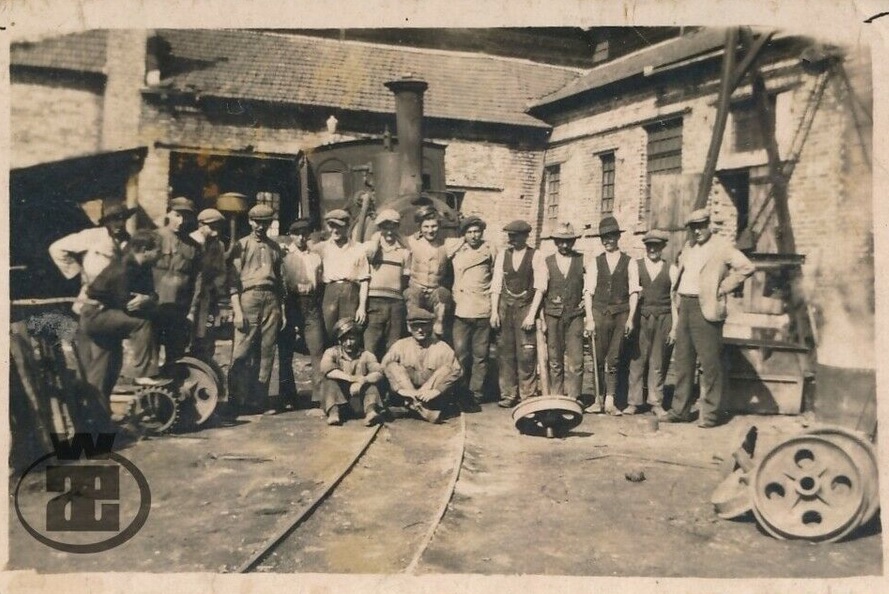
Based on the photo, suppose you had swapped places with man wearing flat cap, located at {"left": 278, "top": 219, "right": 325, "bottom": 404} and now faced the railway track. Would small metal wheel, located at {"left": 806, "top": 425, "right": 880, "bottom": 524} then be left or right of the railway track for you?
left

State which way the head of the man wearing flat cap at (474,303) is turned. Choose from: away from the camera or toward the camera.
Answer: toward the camera

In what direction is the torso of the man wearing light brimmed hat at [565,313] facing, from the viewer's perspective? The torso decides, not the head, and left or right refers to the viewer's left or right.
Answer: facing the viewer

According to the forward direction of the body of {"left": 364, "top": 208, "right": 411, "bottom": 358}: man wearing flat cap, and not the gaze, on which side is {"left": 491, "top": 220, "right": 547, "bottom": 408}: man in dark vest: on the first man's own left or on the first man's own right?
on the first man's own left

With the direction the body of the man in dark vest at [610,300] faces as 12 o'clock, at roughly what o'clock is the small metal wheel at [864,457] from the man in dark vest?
The small metal wheel is roughly at 11 o'clock from the man in dark vest.

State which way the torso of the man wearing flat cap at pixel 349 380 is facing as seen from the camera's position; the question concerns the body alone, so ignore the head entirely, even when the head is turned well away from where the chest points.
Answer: toward the camera

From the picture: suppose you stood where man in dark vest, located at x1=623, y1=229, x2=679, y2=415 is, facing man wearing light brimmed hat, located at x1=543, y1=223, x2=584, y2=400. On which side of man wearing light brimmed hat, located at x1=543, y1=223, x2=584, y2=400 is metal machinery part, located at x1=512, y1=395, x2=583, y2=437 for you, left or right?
left

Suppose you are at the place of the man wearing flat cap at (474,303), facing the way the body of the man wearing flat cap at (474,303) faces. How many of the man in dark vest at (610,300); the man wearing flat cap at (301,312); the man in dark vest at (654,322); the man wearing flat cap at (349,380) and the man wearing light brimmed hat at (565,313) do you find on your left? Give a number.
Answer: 3

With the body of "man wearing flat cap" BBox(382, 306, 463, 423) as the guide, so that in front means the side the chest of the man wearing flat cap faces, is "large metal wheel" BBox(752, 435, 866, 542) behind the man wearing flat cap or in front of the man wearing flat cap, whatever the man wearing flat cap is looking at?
in front

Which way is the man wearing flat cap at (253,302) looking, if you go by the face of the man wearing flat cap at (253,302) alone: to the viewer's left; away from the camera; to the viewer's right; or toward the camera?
toward the camera

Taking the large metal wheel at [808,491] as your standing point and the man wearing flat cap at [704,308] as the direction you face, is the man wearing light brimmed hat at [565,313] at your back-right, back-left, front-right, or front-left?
front-left

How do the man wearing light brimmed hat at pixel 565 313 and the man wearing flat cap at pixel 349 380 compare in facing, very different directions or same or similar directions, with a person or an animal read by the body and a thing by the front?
same or similar directions

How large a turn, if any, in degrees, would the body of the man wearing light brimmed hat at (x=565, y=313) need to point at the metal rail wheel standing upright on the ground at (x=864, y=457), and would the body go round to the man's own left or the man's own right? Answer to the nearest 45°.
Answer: approximately 45° to the man's own left
